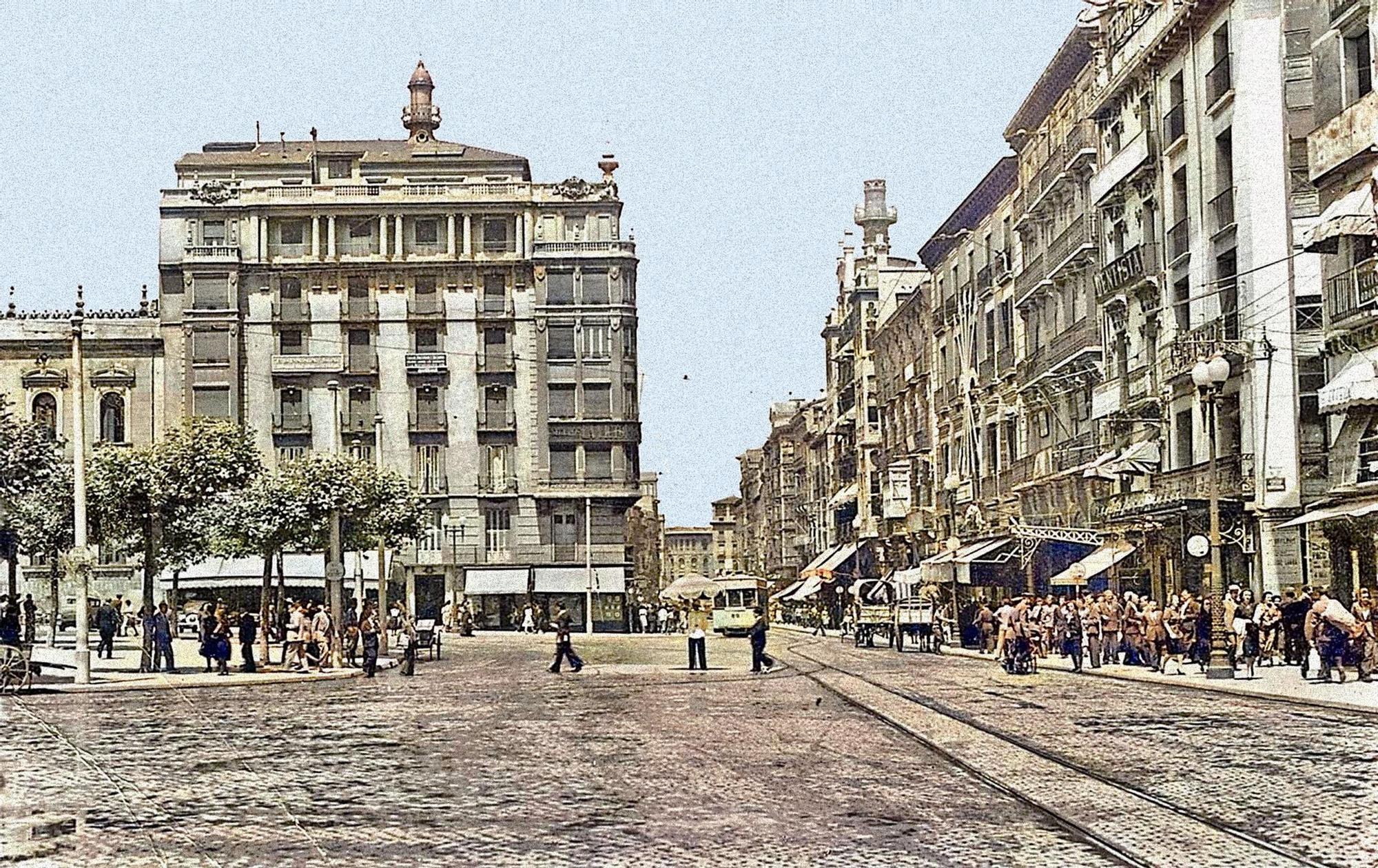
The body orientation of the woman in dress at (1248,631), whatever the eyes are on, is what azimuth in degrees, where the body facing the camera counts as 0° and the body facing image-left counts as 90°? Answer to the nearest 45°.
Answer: approximately 0°

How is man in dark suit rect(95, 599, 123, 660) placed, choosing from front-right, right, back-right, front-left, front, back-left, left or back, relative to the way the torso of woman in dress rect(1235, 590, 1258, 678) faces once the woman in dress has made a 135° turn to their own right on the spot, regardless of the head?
front-left

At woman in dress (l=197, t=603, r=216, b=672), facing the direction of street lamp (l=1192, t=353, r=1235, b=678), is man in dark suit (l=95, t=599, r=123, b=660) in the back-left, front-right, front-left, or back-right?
back-left

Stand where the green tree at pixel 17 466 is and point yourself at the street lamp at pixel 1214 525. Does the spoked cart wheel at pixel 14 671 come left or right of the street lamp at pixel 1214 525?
right

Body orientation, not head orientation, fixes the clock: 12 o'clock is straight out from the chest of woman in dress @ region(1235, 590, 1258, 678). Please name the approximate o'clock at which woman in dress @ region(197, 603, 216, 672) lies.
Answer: woman in dress @ region(197, 603, 216, 672) is roughly at 3 o'clock from woman in dress @ region(1235, 590, 1258, 678).

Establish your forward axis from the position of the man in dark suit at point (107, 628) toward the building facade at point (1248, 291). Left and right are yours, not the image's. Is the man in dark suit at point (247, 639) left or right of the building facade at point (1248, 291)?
right

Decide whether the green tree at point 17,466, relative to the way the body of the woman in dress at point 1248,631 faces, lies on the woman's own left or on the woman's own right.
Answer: on the woman's own right

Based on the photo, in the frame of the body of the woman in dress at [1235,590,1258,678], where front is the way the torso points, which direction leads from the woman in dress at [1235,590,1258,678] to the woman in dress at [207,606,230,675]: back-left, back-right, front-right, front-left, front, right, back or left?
right

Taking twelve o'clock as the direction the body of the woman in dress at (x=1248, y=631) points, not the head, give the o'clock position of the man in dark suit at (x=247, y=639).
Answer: The man in dark suit is roughly at 3 o'clock from the woman in dress.

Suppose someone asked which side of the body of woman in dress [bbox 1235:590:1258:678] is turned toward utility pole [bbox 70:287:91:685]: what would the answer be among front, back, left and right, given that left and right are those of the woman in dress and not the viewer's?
right
